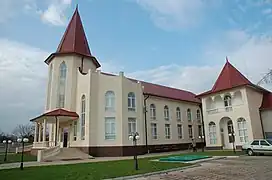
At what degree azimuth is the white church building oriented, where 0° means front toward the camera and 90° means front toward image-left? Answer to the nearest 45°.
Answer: approximately 45°

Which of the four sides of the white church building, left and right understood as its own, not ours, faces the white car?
left
